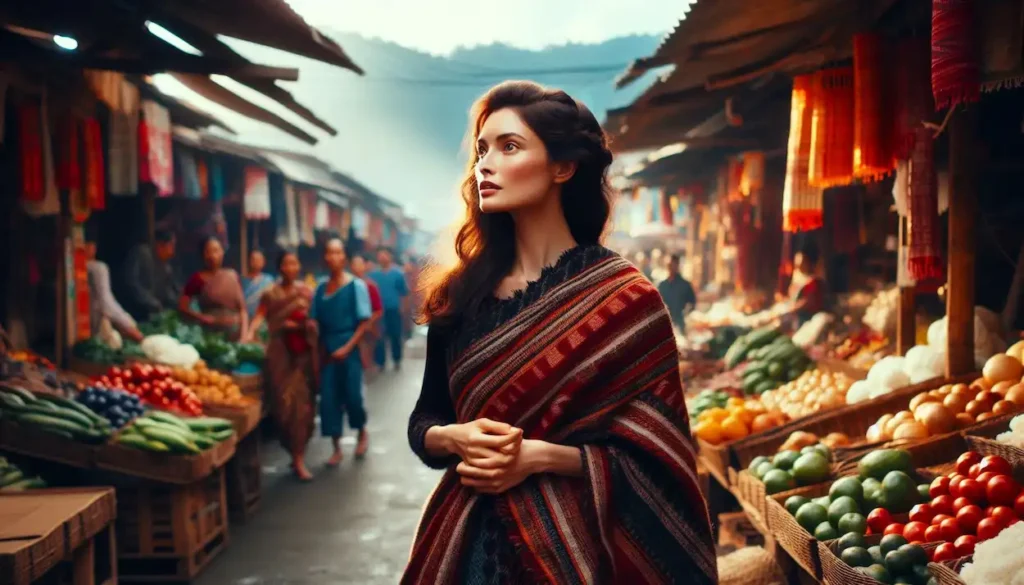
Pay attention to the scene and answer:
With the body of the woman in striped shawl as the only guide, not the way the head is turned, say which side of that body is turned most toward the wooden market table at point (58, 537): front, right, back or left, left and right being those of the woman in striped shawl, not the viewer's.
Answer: right

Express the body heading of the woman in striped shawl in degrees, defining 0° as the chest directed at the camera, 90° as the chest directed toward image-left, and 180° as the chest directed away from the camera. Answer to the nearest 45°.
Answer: approximately 45°

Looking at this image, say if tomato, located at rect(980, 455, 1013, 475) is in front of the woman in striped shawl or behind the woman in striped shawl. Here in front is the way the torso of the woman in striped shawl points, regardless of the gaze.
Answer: behind

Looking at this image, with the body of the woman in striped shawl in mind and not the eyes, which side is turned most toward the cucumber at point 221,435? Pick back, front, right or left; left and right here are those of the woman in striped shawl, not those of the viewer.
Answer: right

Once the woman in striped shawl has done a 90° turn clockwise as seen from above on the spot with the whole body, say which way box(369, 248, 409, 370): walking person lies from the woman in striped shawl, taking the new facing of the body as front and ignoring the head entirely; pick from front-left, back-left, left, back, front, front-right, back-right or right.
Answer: front-right

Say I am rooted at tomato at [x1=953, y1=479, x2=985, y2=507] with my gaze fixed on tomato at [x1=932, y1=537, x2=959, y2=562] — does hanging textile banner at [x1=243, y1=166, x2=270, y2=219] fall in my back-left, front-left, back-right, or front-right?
back-right

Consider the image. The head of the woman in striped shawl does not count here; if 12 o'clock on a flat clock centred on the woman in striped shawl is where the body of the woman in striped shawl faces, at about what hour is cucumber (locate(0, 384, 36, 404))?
The cucumber is roughly at 3 o'clock from the woman in striped shawl.

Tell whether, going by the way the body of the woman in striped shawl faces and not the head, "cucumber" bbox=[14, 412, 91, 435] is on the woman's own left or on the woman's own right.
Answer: on the woman's own right

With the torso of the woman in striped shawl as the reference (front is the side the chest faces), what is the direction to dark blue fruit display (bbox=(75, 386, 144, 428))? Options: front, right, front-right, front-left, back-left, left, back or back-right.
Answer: right

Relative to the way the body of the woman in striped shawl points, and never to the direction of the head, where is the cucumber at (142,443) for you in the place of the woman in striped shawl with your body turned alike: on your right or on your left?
on your right

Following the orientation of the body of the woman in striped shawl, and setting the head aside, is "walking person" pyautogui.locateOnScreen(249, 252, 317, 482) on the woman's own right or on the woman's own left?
on the woman's own right

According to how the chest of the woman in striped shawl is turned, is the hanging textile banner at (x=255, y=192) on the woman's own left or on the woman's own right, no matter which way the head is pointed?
on the woman's own right
